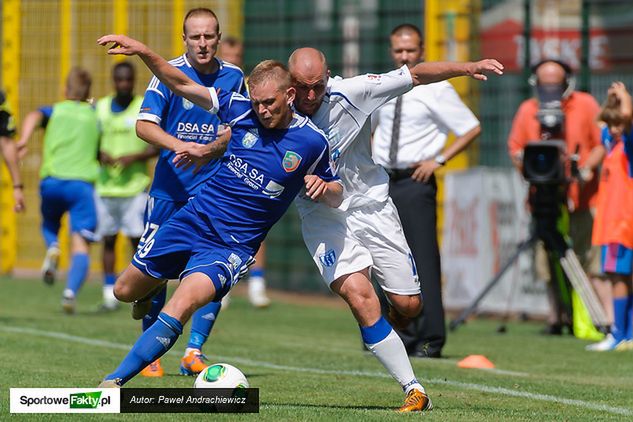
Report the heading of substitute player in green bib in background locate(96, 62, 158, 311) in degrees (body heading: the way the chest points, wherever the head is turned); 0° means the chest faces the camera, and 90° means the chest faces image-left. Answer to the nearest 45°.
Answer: approximately 0°

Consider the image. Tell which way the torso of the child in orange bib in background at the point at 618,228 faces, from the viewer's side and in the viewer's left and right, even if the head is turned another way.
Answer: facing the viewer and to the left of the viewer

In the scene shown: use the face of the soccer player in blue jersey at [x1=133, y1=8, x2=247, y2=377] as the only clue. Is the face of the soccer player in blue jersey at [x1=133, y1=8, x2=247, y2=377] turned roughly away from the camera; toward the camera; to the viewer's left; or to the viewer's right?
toward the camera

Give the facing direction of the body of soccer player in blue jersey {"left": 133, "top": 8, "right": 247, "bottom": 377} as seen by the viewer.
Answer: toward the camera

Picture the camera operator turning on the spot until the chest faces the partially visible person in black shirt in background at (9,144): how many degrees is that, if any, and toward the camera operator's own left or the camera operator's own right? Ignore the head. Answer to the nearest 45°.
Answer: approximately 45° to the camera operator's own right

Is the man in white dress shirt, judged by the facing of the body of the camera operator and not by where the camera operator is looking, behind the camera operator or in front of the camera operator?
in front

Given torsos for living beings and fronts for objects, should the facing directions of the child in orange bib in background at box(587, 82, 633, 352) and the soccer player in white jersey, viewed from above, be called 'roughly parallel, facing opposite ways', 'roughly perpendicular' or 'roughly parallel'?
roughly parallel

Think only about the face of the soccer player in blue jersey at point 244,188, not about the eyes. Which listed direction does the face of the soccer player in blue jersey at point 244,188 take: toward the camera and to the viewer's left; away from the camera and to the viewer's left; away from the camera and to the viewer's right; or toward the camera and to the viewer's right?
toward the camera and to the viewer's left

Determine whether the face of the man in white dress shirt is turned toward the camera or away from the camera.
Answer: toward the camera
